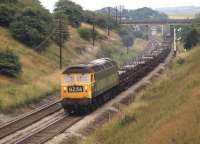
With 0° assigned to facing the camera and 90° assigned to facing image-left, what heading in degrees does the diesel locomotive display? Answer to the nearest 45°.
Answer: approximately 45°

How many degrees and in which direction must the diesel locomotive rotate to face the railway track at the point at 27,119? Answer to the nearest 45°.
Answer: approximately 45° to its right

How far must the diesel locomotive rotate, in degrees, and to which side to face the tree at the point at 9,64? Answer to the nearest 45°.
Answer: approximately 90° to its right

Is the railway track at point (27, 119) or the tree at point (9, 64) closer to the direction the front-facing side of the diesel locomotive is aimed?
the railway track
